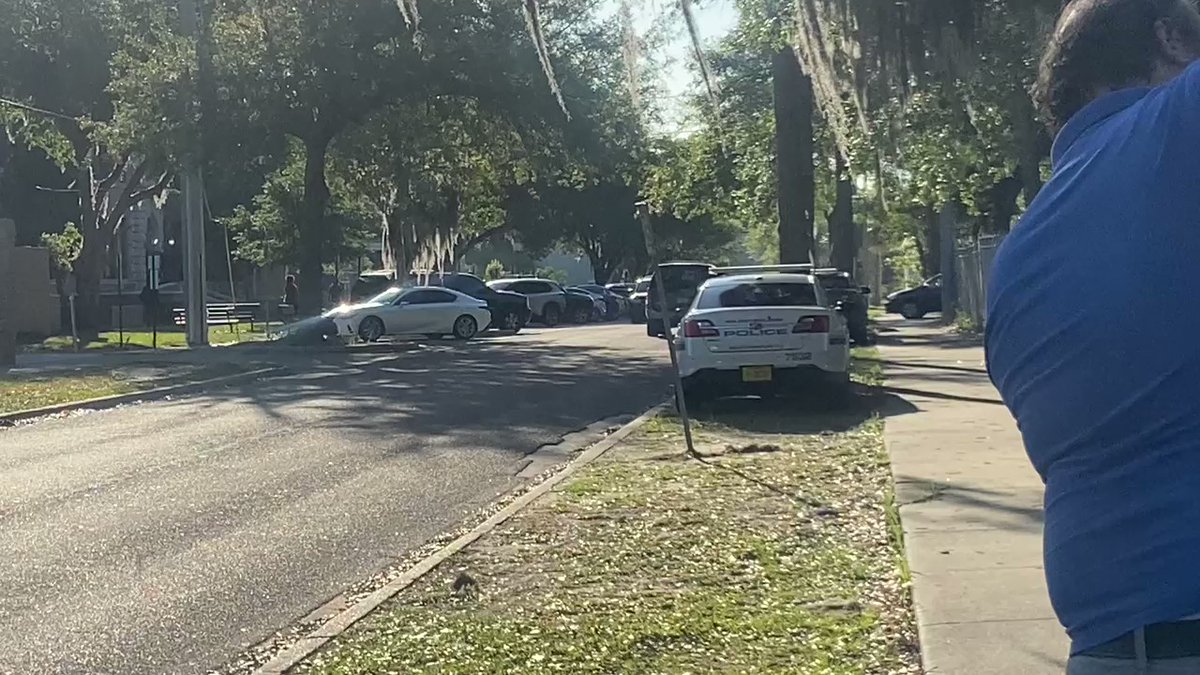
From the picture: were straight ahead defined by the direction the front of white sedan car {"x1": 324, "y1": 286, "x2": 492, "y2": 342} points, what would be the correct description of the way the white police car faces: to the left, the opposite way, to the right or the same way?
to the right

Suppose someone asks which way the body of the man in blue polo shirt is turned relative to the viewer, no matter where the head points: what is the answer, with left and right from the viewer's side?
facing away from the viewer and to the right of the viewer

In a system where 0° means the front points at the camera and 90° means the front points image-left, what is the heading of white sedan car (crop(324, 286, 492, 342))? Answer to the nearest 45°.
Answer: approximately 90°

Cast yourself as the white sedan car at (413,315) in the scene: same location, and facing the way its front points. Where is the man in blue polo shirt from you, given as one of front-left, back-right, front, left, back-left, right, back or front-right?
left

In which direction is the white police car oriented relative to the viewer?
away from the camera

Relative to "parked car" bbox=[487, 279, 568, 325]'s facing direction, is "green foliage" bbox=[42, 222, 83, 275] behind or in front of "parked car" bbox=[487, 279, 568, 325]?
in front

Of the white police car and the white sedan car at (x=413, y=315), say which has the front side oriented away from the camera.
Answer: the white police car

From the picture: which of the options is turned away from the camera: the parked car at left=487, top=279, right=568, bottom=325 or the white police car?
the white police car

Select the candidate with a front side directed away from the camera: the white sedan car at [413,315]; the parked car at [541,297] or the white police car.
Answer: the white police car

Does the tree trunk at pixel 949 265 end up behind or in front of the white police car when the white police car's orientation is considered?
in front

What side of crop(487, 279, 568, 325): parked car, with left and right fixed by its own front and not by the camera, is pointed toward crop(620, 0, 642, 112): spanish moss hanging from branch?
left

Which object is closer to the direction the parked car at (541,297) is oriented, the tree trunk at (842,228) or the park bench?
the park bench

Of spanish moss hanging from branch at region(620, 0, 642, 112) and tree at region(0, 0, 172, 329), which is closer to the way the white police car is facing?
the spanish moss hanging from branch

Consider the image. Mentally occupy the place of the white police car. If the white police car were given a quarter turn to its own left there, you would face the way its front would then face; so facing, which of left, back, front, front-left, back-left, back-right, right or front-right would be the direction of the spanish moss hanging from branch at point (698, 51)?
left
